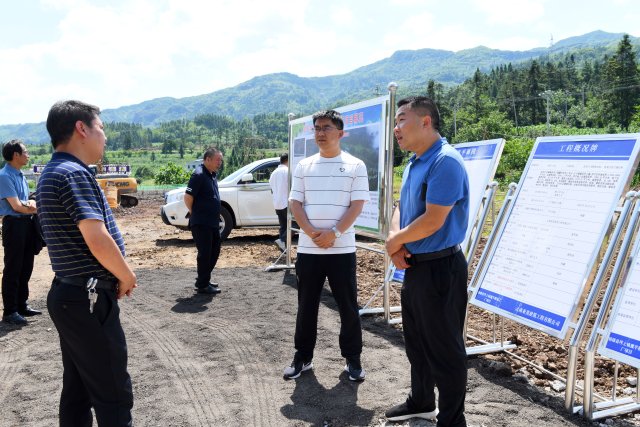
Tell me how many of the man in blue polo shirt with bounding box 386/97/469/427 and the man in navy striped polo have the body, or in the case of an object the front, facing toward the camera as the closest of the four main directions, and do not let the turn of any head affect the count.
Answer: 0

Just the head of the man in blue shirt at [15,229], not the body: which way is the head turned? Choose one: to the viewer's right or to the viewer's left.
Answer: to the viewer's right

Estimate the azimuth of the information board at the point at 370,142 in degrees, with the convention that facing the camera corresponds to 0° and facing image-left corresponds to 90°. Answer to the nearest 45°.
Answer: approximately 45°

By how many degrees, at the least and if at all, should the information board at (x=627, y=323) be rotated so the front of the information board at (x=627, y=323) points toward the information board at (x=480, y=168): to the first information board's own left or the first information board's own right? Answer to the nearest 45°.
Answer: approximately 90° to the first information board's own right

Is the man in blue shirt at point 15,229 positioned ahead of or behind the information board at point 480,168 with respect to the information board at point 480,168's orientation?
ahead

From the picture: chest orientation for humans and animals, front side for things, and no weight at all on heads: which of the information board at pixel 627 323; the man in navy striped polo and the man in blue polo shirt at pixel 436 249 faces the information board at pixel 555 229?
the man in navy striped polo

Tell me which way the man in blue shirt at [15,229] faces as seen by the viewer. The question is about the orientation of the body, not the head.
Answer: to the viewer's right

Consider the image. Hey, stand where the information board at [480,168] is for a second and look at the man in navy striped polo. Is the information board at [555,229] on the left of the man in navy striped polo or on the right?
left

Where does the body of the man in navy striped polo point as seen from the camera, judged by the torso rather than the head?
to the viewer's right

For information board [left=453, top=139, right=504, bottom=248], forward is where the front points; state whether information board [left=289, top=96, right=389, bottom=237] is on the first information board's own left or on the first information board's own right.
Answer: on the first information board's own right

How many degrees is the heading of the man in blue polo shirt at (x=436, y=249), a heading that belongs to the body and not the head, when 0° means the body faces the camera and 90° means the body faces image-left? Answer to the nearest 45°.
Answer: approximately 90°

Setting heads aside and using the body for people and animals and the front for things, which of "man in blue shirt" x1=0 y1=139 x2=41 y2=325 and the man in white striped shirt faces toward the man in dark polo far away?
the man in blue shirt
